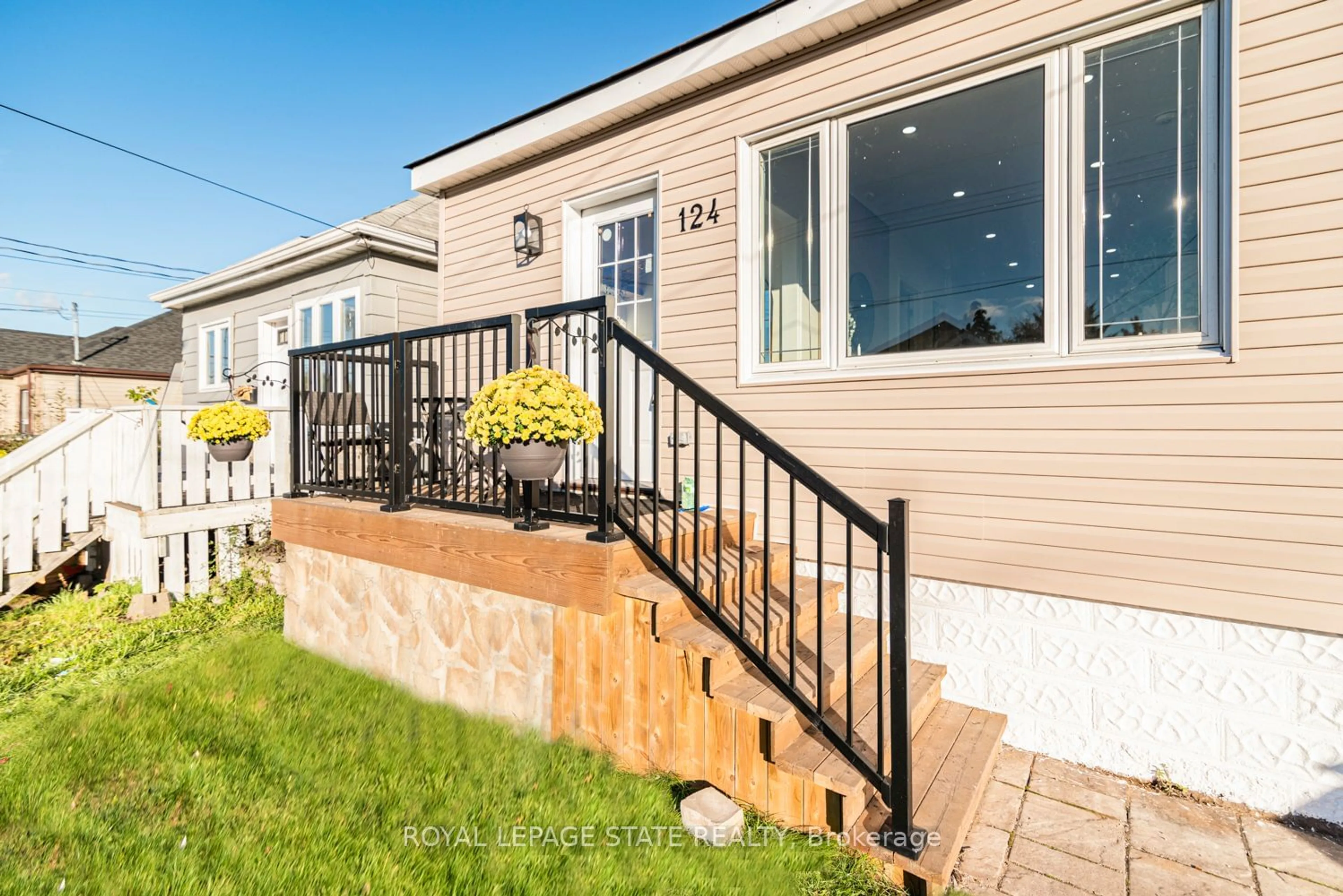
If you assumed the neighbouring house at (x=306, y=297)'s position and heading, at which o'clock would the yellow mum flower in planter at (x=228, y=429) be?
The yellow mum flower in planter is roughly at 11 o'clock from the neighbouring house.

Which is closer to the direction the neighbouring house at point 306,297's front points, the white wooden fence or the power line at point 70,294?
the white wooden fence

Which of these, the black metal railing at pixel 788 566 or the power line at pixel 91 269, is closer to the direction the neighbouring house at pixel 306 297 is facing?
the black metal railing

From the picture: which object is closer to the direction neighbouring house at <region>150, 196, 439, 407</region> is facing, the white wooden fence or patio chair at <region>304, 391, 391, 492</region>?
the white wooden fence

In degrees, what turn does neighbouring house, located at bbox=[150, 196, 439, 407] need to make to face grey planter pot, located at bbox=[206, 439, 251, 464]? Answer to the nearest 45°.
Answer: approximately 45° to its left

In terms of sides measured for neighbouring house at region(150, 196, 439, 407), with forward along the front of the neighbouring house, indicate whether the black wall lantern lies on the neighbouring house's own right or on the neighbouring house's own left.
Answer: on the neighbouring house's own left

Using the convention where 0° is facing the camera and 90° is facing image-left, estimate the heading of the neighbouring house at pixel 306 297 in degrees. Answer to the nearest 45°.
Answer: approximately 45°

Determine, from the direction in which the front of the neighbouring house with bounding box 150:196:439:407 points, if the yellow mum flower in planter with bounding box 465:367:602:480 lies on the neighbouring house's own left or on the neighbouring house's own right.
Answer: on the neighbouring house's own left

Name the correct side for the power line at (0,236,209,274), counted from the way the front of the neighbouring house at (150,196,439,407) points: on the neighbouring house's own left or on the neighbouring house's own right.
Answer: on the neighbouring house's own right
